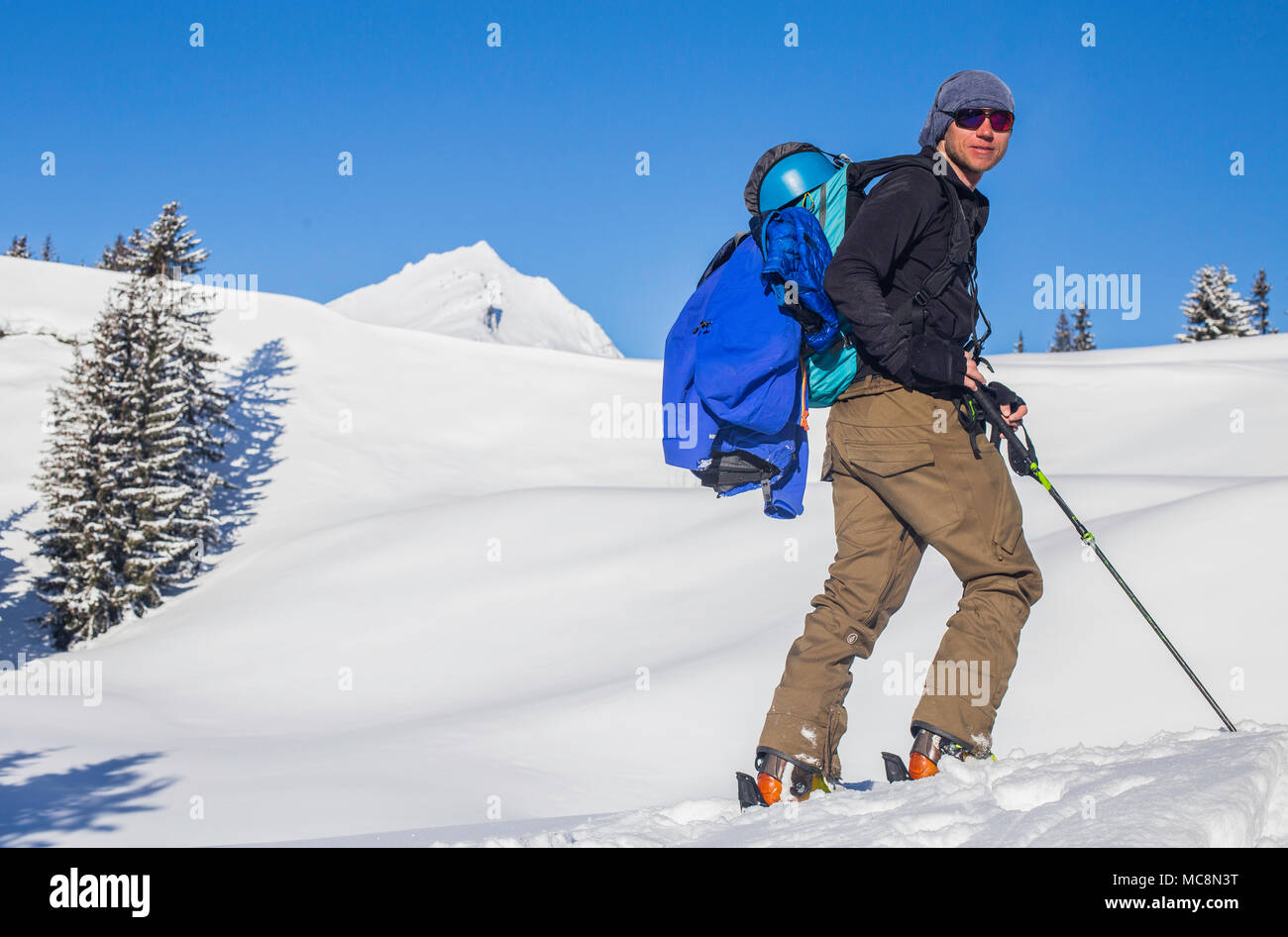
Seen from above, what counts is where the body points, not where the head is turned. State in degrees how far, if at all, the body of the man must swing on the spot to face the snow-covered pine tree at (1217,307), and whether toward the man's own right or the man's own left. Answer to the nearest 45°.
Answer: approximately 90° to the man's own left

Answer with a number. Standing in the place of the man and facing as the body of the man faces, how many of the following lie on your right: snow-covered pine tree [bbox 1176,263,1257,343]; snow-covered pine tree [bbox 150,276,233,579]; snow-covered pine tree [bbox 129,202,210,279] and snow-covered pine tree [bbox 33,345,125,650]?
0

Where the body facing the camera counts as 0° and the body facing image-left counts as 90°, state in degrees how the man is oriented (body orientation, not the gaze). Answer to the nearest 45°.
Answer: approximately 270°

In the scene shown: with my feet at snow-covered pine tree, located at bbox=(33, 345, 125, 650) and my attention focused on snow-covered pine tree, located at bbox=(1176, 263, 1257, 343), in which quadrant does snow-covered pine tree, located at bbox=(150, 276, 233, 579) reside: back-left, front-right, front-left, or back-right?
front-left

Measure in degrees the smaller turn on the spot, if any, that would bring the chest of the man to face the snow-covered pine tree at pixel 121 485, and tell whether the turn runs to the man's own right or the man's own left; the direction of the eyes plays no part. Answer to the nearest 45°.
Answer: approximately 135° to the man's own left

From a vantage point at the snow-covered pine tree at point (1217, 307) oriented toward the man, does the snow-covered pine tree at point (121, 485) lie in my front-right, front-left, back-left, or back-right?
front-right

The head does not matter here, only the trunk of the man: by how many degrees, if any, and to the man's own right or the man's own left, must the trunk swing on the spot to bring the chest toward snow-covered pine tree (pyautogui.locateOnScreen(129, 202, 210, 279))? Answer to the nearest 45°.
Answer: approximately 135° to the man's own left

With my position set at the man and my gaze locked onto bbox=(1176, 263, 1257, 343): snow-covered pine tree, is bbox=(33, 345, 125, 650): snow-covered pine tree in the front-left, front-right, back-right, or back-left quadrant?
front-left

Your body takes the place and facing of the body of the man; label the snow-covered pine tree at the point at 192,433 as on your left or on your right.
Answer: on your left

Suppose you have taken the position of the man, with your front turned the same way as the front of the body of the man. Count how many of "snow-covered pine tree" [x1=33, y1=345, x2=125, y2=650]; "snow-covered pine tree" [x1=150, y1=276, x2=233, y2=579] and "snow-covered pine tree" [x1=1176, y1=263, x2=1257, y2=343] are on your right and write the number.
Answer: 0
